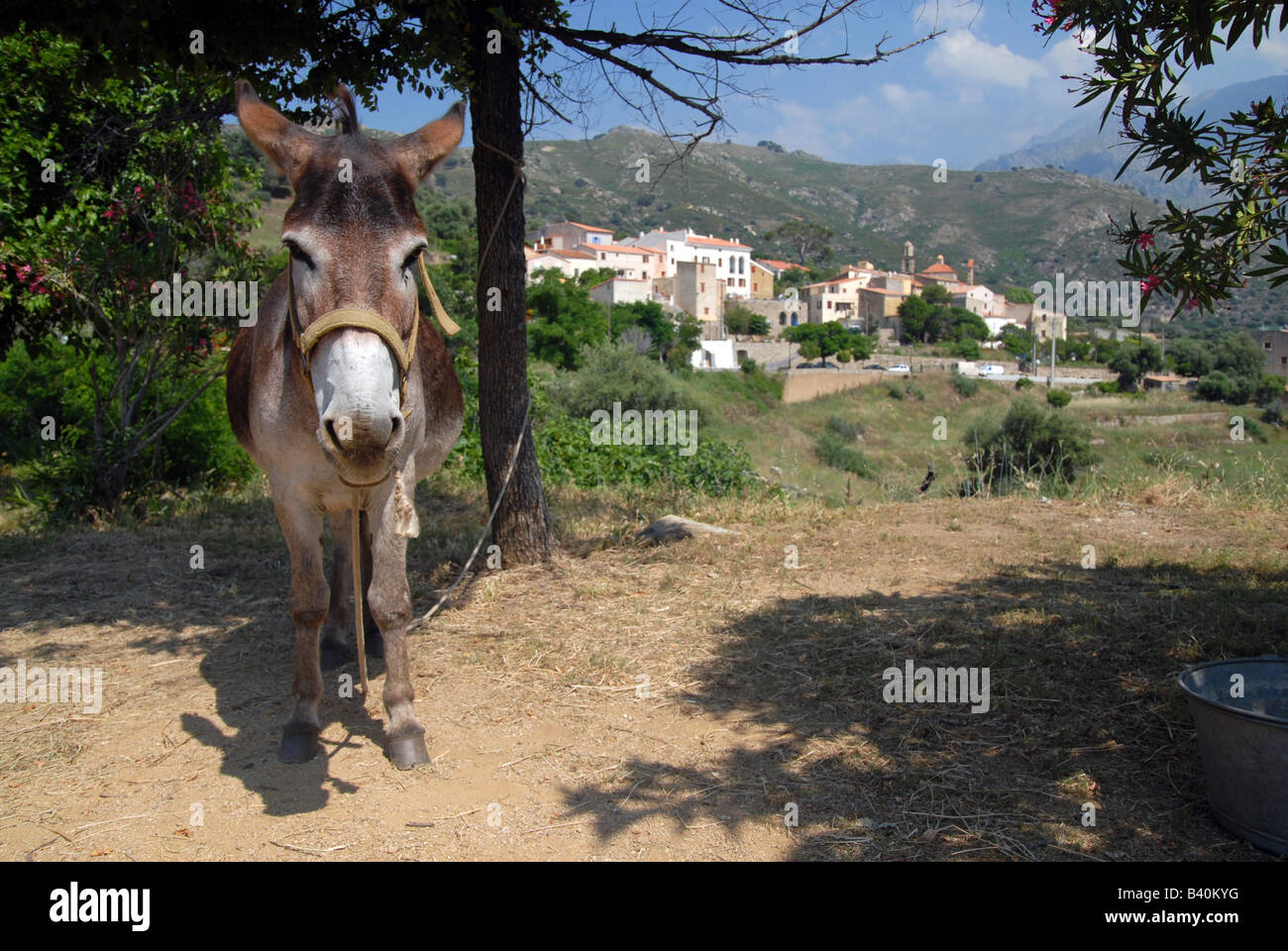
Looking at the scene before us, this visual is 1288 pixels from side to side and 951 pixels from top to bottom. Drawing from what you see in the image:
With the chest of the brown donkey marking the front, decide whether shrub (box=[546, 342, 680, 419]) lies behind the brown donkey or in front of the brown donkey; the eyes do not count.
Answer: behind

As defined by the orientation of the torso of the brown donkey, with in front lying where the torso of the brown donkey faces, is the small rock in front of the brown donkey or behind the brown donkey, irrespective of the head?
behind

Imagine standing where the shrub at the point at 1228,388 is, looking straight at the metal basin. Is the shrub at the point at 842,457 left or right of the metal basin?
right

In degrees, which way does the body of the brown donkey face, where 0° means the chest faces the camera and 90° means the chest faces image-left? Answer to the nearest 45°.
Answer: approximately 0°
